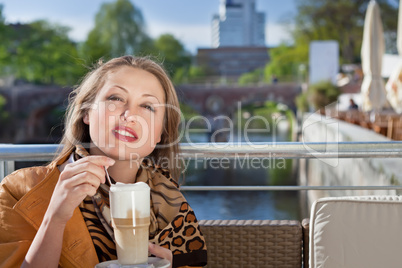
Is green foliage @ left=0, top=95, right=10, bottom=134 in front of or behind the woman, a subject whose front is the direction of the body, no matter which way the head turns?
behind

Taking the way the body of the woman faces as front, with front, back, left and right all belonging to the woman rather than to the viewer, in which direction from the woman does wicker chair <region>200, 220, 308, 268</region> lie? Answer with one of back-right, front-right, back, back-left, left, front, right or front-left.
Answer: back-left

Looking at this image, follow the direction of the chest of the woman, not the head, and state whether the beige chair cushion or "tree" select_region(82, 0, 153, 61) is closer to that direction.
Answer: the beige chair cushion

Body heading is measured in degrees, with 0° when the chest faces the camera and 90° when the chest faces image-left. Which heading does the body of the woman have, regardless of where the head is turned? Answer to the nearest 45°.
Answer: approximately 0°

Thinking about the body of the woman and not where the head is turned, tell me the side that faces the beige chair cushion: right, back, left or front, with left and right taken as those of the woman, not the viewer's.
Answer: left

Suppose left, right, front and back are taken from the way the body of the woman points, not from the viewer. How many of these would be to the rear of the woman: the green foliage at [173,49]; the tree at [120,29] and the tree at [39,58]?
3

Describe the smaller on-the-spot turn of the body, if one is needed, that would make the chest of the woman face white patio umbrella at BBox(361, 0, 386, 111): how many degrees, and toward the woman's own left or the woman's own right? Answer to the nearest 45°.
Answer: approximately 135° to the woman's own left

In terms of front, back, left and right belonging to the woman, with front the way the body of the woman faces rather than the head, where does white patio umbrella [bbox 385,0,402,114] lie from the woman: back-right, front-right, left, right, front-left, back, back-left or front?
back-left

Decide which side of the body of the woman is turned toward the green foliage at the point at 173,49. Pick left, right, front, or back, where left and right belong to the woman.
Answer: back

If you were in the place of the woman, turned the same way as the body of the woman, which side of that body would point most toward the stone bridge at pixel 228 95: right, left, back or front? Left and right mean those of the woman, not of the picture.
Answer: back

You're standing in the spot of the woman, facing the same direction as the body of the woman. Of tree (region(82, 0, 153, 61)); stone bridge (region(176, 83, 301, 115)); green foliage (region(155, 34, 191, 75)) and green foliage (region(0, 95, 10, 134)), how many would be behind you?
4
